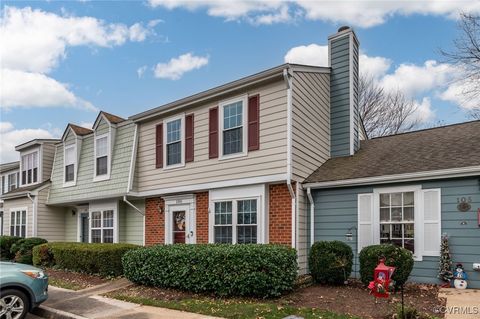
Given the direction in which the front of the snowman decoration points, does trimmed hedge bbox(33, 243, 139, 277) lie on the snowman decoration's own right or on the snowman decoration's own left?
on the snowman decoration's own right

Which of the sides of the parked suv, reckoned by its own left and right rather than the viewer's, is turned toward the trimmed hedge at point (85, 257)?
left

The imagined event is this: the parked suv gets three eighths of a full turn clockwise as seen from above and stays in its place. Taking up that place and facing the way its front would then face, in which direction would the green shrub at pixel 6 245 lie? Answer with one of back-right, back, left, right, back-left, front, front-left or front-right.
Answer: back-right

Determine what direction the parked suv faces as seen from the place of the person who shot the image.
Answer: facing to the right of the viewer

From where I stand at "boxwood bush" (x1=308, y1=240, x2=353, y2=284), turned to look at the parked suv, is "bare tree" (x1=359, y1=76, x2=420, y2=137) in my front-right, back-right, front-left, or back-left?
back-right

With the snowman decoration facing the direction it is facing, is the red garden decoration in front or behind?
in front

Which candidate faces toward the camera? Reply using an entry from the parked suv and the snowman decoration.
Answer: the snowman decoration

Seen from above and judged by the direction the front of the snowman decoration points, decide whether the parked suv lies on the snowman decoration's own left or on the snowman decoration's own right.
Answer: on the snowman decoration's own right

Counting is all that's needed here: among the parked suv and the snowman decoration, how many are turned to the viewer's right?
1

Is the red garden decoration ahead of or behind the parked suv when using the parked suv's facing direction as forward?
ahead

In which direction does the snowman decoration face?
toward the camera

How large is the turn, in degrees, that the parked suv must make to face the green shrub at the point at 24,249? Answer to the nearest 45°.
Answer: approximately 90° to its left

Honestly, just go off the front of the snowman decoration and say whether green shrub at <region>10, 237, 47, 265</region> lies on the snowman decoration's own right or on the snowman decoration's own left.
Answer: on the snowman decoration's own right
